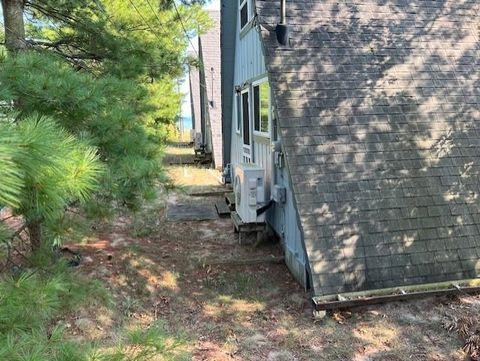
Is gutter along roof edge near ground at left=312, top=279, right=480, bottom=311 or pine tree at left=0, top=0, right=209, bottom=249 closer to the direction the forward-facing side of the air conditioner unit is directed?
the pine tree

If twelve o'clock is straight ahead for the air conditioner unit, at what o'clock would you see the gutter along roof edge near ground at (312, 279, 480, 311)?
The gutter along roof edge near ground is roughly at 8 o'clock from the air conditioner unit.

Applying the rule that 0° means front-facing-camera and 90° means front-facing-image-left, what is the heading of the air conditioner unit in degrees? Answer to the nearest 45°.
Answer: approximately 90°

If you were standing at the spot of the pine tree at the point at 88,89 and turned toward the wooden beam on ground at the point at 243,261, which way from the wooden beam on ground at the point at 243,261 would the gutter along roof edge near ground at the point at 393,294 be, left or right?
right

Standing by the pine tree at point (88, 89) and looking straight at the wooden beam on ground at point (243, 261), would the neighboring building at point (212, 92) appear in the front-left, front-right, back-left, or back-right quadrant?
front-left

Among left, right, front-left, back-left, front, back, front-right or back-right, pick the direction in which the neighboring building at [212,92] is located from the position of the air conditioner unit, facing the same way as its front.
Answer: right

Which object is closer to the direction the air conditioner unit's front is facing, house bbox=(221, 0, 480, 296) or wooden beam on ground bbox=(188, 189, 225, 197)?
the wooden beam on ground

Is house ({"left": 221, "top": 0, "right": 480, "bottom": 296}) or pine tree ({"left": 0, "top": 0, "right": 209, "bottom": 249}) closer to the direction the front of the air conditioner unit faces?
the pine tree

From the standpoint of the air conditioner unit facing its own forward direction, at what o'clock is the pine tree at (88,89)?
The pine tree is roughly at 10 o'clock from the air conditioner unit.

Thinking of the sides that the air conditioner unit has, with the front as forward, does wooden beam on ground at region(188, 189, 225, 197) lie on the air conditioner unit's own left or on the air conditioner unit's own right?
on the air conditioner unit's own right

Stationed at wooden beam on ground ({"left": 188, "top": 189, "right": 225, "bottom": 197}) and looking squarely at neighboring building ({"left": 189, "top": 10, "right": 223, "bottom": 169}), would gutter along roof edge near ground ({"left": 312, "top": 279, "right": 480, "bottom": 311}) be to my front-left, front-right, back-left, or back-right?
back-right

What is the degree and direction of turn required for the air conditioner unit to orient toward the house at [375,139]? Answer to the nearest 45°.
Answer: approximately 135° to its left
